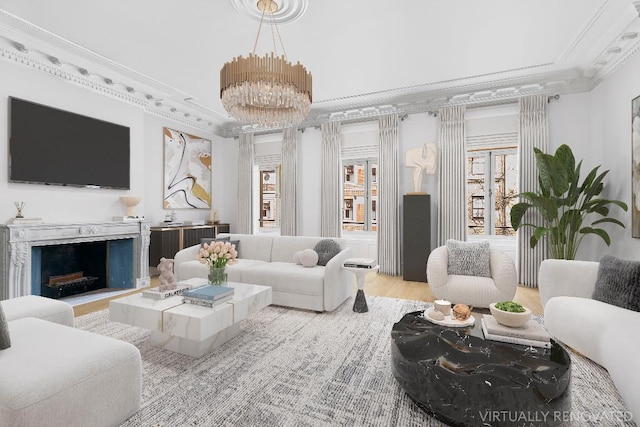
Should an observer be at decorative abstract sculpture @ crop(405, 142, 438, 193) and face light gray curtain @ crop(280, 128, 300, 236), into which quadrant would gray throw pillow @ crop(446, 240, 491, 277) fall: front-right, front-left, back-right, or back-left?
back-left

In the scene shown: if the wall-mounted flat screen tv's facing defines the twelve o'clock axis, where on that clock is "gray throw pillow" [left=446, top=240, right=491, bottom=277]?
The gray throw pillow is roughly at 12 o'clock from the wall-mounted flat screen tv.

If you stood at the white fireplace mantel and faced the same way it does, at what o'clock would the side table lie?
The side table is roughly at 12 o'clock from the white fireplace mantel.

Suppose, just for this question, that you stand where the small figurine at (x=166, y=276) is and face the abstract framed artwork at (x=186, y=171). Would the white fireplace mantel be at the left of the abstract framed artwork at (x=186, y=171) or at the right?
left

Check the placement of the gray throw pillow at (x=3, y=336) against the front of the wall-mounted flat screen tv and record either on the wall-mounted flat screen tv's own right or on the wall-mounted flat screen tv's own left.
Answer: on the wall-mounted flat screen tv's own right

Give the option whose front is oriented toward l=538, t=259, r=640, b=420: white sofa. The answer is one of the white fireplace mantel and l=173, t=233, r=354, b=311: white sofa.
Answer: the white fireplace mantel

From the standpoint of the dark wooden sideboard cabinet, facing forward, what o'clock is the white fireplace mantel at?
The white fireplace mantel is roughly at 3 o'clock from the dark wooden sideboard cabinet.
